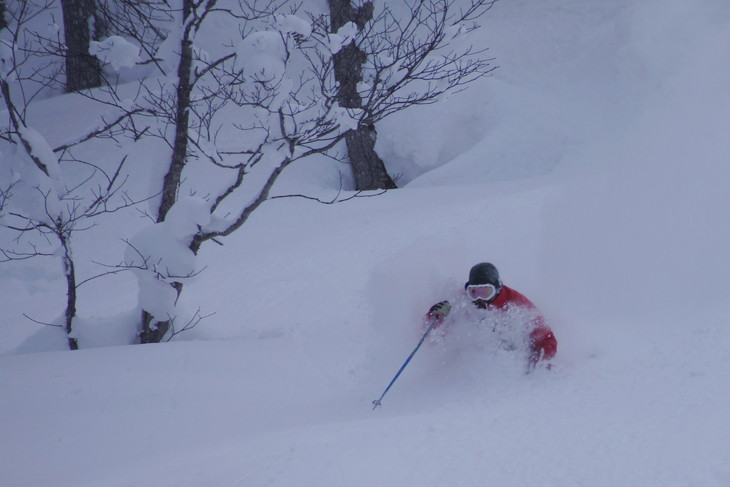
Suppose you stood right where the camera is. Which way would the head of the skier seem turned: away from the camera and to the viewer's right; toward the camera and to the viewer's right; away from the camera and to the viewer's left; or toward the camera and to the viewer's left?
toward the camera and to the viewer's left

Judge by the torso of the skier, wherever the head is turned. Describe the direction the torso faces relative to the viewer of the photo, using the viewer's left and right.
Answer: facing the viewer and to the left of the viewer

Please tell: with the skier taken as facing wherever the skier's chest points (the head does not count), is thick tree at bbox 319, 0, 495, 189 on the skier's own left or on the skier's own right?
on the skier's own right
